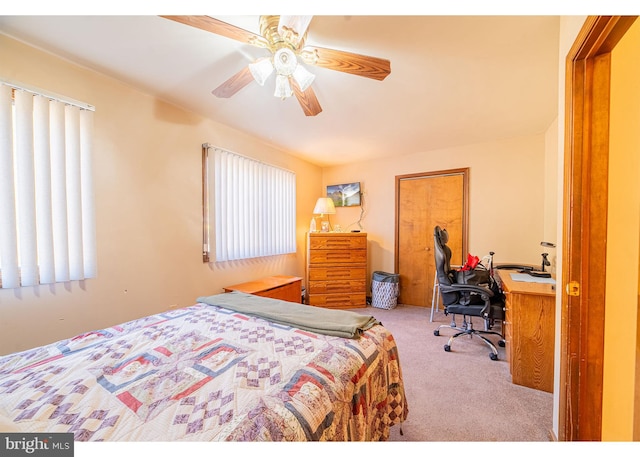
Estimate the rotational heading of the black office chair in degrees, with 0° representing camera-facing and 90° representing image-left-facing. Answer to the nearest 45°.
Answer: approximately 270°

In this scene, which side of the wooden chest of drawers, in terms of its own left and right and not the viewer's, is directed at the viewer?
front

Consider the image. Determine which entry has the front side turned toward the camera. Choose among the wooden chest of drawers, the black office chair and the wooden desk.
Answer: the wooden chest of drawers

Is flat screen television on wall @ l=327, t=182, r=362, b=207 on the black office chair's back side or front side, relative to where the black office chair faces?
on the back side

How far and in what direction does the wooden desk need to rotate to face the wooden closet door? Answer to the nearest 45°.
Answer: approximately 45° to its right

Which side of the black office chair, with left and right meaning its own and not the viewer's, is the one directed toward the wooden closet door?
left

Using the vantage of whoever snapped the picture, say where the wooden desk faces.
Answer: facing to the left of the viewer

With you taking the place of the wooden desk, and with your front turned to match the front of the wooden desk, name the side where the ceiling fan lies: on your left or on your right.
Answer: on your left

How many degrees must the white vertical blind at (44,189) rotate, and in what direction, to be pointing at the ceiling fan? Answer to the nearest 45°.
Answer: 0° — it already faces it

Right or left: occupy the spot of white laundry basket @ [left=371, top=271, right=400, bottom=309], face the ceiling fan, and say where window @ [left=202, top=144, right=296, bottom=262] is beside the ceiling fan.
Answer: right

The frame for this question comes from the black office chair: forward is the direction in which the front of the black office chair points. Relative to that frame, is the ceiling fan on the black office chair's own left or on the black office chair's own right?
on the black office chair's own right

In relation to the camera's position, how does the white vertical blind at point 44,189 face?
facing the viewer and to the right of the viewer

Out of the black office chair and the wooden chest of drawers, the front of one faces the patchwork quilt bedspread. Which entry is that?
the wooden chest of drawers

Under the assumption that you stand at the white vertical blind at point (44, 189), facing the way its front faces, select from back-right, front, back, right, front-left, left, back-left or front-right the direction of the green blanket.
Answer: front

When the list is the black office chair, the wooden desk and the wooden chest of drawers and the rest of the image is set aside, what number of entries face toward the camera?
1

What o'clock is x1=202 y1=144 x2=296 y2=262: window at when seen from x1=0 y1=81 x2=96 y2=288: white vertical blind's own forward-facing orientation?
The window is roughly at 10 o'clock from the white vertical blind.
